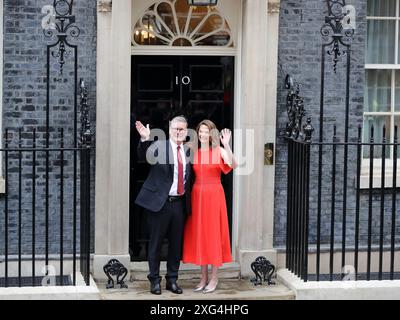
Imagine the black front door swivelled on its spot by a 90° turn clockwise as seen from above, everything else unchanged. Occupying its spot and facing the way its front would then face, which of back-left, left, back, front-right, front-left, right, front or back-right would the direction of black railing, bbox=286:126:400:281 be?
back

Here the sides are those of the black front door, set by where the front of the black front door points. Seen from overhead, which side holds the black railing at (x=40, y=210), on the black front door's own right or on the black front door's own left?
on the black front door's own right

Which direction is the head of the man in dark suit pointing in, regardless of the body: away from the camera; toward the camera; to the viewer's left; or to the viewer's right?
toward the camera

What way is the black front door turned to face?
toward the camera
